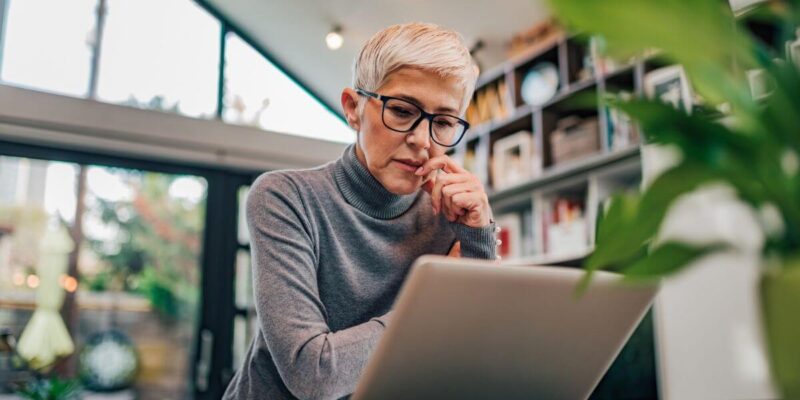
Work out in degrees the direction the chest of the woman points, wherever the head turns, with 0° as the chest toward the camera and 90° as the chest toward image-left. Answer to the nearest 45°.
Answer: approximately 315°

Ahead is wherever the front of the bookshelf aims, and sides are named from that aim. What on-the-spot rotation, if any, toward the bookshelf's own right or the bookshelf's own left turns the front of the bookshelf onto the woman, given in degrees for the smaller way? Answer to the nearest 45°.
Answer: approximately 45° to the bookshelf's own left

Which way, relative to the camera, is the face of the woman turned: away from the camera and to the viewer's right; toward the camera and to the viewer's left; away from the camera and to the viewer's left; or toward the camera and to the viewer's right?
toward the camera and to the viewer's right

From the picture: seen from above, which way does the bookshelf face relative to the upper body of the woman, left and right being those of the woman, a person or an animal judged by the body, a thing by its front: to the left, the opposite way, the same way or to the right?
to the right

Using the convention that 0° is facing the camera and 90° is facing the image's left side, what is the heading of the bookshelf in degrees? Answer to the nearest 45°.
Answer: approximately 45°
